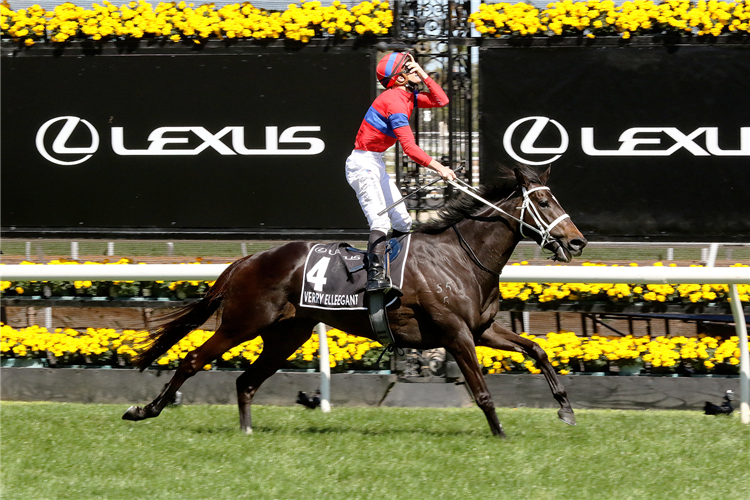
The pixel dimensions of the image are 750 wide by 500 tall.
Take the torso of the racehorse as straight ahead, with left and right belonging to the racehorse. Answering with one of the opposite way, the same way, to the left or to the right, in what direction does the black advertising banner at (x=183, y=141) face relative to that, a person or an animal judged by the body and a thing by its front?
to the right

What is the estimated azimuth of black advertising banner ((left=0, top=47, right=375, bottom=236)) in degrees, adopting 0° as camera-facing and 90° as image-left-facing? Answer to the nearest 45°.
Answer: approximately 0°

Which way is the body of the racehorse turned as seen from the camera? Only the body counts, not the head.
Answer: to the viewer's right

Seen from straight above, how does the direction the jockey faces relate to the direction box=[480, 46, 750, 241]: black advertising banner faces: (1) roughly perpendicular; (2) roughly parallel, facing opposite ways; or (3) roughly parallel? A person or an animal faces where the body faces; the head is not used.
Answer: roughly perpendicular

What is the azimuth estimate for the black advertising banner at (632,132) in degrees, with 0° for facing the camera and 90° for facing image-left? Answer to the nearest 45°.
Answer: approximately 0°

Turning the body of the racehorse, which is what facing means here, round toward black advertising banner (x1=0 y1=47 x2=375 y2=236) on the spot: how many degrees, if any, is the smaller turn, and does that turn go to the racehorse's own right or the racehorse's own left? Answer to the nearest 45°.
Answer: approximately 135° to the racehorse's own left

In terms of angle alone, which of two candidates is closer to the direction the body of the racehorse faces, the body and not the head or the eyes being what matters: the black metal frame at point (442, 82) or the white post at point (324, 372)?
the black metal frame

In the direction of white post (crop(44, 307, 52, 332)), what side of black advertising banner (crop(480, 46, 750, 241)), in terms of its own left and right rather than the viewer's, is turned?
right

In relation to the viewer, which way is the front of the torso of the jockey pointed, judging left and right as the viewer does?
facing to the right of the viewer

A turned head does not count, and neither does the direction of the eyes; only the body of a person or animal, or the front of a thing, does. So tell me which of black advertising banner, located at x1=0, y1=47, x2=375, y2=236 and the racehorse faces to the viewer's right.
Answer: the racehorse

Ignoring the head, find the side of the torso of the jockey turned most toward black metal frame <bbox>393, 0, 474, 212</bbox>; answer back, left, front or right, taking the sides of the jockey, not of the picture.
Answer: left

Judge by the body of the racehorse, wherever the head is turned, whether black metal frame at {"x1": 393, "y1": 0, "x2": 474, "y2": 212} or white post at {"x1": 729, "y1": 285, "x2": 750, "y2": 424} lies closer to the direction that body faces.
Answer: the white post
